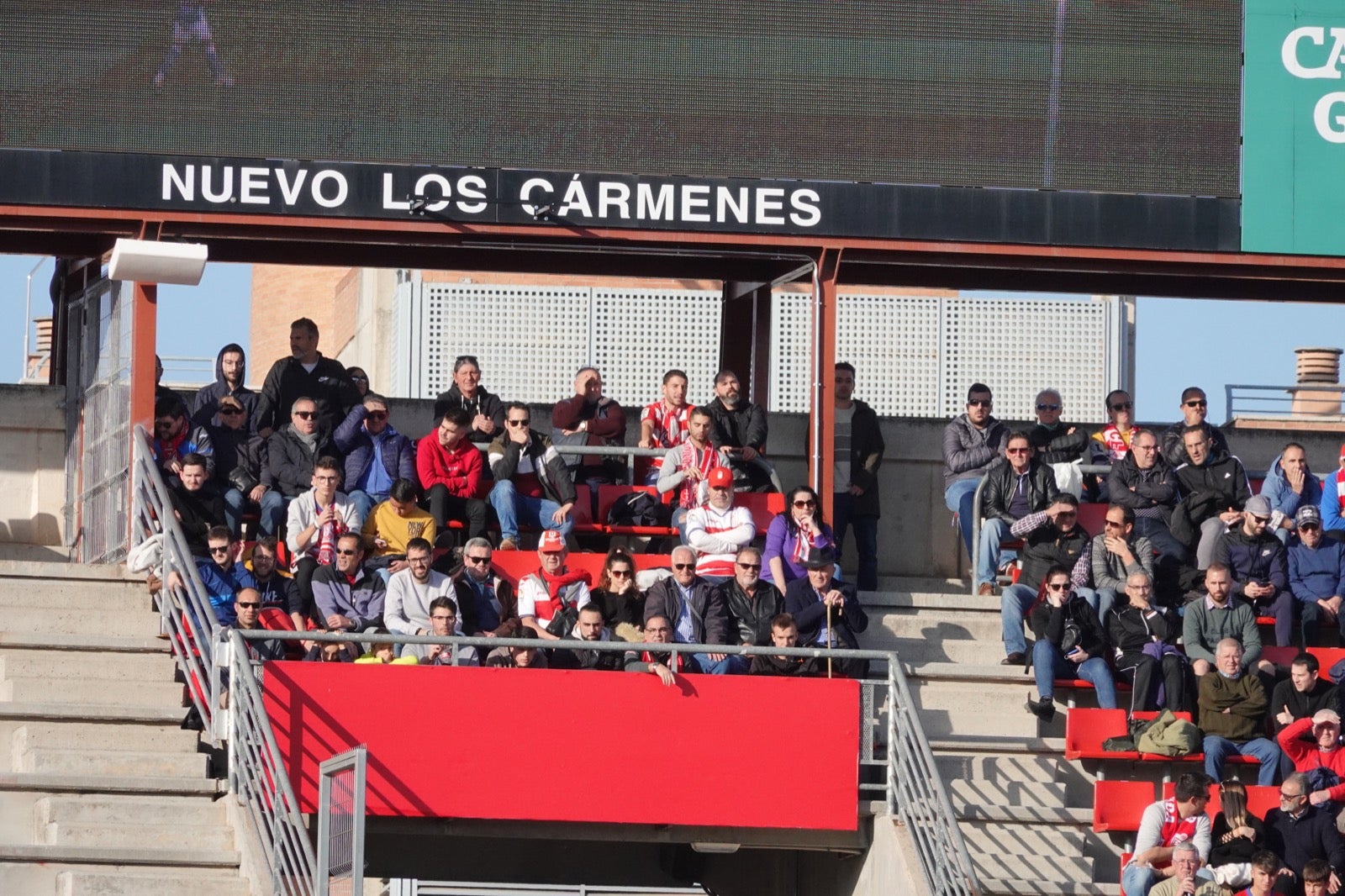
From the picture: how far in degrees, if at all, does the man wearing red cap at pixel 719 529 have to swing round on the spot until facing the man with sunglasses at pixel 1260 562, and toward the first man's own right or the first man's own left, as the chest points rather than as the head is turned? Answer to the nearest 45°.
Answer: approximately 90° to the first man's own left

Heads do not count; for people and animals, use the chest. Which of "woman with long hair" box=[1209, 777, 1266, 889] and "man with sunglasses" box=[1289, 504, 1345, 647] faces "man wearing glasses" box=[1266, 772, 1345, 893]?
the man with sunglasses

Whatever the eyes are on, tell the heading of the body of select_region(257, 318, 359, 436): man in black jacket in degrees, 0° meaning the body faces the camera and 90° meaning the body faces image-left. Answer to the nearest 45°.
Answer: approximately 0°

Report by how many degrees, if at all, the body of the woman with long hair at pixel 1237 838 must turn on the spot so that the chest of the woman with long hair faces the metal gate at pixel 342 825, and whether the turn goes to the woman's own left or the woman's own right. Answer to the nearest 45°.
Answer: approximately 45° to the woman's own right

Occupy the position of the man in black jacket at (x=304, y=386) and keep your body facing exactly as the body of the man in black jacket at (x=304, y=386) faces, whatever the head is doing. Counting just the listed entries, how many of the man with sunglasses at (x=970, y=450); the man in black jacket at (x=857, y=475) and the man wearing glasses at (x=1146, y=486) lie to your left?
3
